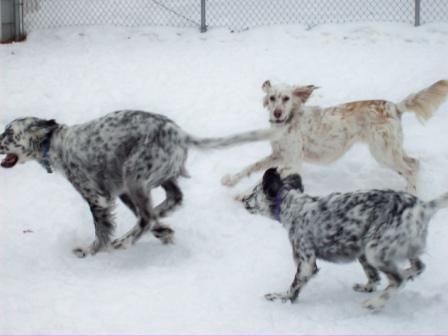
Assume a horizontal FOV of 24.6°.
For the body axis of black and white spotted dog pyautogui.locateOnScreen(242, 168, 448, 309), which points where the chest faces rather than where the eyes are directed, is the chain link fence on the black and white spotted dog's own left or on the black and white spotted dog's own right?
on the black and white spotted dog's own right

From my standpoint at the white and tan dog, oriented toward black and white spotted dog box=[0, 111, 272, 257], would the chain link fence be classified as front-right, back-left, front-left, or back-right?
back-right

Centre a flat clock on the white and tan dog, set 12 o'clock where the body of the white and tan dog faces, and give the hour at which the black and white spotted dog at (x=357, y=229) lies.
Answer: The black and white spotted dog is roughly at 9 o'clock from the white and tan dog.

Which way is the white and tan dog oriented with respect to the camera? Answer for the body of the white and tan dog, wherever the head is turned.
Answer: to the viewer's left

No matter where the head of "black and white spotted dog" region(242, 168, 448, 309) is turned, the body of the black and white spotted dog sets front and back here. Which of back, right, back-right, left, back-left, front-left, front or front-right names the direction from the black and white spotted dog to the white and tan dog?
right

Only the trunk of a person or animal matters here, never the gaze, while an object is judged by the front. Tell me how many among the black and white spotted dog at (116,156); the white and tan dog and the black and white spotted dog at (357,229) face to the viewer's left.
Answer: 3

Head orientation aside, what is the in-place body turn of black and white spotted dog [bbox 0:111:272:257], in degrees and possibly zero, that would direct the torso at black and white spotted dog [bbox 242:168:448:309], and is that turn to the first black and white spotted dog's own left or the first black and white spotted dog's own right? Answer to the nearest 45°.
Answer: approximately 135° to the first black and white spotted dog's own left

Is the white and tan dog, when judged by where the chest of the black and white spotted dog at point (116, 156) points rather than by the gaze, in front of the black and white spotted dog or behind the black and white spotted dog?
behind

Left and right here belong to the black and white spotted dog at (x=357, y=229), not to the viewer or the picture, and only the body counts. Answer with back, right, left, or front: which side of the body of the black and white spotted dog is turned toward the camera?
left

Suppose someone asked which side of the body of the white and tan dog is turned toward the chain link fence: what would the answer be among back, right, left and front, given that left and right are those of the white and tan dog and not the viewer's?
right

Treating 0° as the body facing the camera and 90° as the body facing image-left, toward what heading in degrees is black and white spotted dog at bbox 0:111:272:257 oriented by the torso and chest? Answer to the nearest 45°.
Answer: approximately 90°
